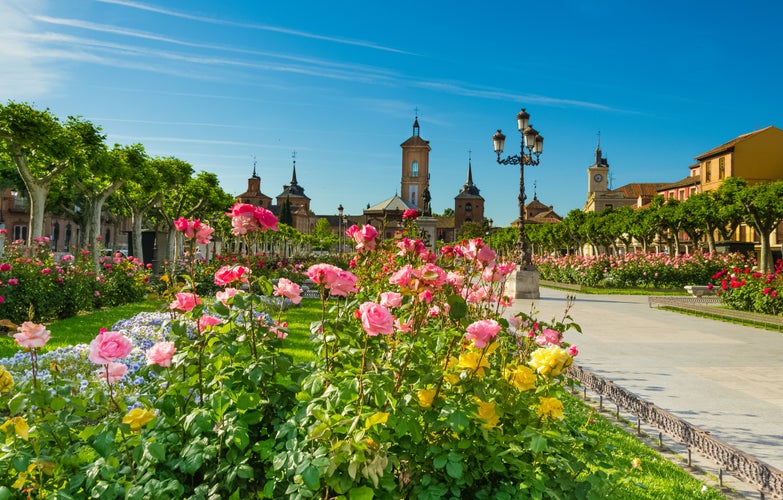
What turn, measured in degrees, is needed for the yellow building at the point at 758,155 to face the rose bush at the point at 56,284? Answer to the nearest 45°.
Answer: approximately 45° to its left

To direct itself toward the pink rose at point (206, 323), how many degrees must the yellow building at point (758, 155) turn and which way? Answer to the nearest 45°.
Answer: approximately 45° to its left

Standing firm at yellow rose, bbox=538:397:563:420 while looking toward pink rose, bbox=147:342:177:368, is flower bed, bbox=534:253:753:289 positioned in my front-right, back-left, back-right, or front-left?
back-right

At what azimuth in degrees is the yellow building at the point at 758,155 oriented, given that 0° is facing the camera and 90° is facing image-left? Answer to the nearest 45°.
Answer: approximately 45°

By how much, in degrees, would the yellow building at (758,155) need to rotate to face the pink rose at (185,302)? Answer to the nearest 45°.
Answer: approximately 45° to its left
